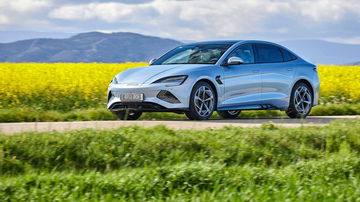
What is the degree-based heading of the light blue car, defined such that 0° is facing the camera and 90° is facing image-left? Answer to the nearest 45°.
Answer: approximately 45°
